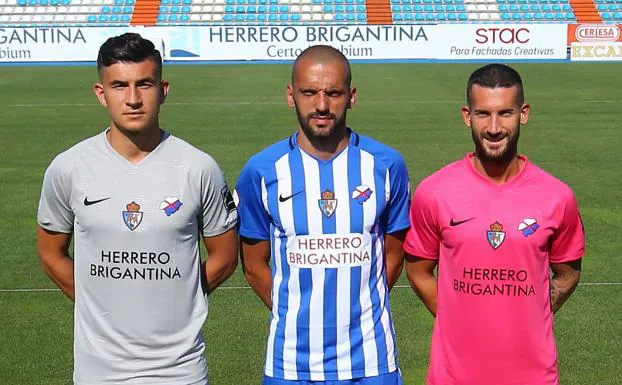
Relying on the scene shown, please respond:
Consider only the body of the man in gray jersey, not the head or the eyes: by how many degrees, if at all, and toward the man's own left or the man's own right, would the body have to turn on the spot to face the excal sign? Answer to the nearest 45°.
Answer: approximately 135° to the man's own left

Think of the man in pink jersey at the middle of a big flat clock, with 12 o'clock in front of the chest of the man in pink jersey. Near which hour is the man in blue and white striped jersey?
The man in blue and white striped jersey is roughly at 3 o'clock from the man in pink jersey.

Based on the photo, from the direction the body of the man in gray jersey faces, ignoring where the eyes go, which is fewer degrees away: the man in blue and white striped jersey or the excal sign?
the man in blue and white striped jersey

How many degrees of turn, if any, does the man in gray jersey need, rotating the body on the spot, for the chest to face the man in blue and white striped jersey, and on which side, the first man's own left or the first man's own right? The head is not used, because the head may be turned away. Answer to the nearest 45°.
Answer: approximately 90° to the first man's own left

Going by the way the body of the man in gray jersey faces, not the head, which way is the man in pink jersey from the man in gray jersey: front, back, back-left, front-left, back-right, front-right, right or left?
left

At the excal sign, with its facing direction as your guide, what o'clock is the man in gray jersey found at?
The man in gray jersey is roughly at 12 o'clock from the excal sign.

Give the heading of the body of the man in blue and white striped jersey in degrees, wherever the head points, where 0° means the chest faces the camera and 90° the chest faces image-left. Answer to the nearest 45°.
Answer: approximately 0°

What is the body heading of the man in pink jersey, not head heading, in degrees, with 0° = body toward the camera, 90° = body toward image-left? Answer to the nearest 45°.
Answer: approximately 0°

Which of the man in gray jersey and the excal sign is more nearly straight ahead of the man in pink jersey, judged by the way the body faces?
the man in gray jersey

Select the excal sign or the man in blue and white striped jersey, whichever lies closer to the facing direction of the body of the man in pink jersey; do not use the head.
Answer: the man in blue and white striped jersey
